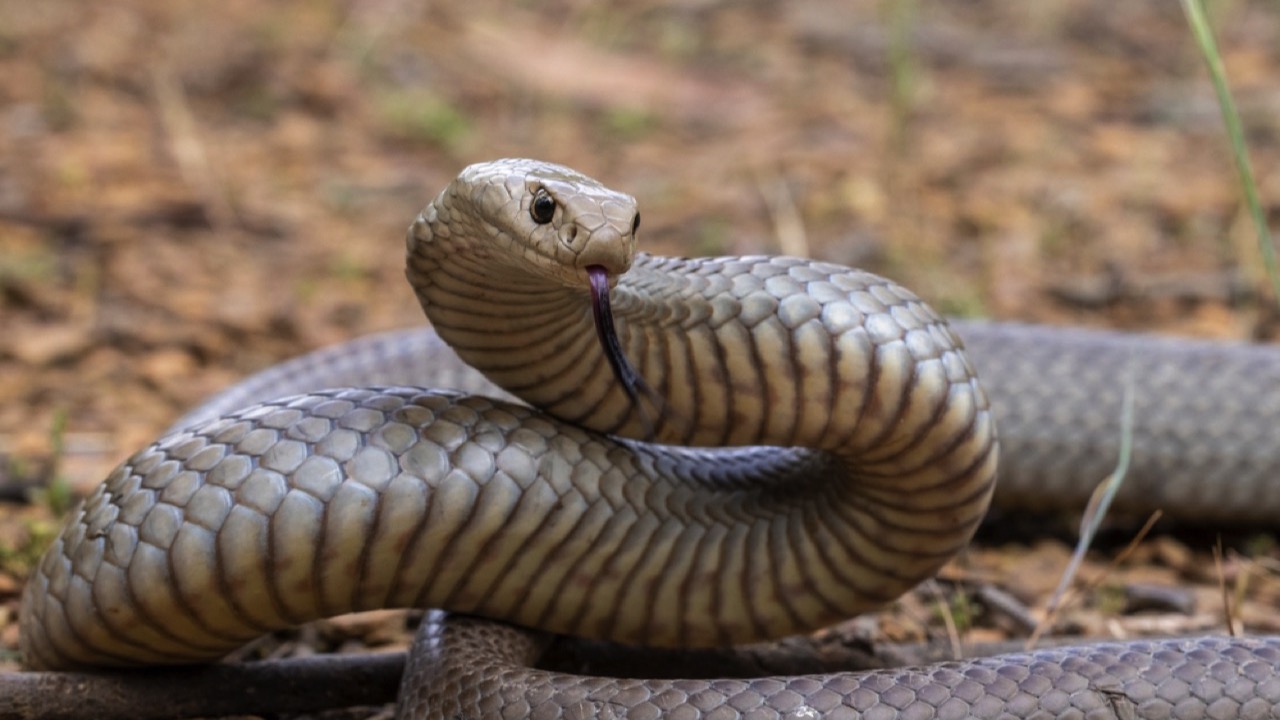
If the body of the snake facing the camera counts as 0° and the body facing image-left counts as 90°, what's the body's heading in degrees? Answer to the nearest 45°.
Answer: approximately 315°

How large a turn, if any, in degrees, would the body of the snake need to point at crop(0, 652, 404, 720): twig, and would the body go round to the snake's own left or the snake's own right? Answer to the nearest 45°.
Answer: approximately 135° to the snake's own right
